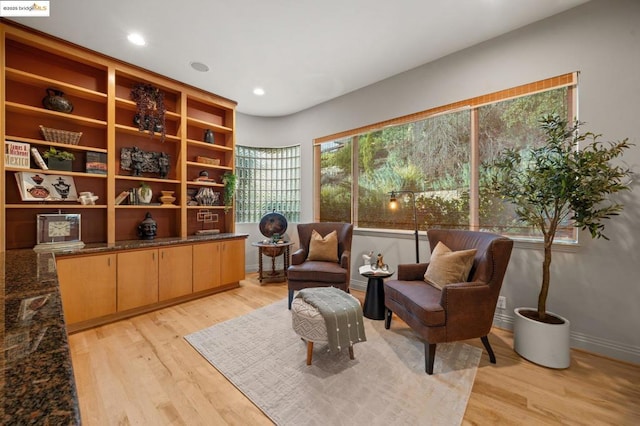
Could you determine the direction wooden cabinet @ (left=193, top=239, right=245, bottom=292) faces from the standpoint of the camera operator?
facing the viewer and to the right of the viewer

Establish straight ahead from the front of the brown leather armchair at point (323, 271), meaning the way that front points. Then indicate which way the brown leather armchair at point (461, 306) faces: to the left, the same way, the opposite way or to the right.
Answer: to the right

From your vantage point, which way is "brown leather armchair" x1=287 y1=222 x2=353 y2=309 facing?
toward the camera

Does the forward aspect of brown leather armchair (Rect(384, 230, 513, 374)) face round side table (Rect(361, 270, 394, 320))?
no

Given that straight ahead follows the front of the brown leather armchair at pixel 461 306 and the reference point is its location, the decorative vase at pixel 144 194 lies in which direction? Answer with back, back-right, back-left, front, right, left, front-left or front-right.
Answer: front-right

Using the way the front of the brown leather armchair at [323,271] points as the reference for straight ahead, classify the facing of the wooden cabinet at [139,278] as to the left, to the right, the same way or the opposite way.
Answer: to the left

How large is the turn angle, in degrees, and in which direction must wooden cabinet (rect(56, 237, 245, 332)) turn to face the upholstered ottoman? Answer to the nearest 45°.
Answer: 0° — it already faces it

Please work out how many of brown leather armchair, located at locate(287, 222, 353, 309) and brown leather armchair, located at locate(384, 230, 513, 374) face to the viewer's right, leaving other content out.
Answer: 0

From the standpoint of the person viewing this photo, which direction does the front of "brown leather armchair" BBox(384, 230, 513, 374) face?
facing the viewer and to the left of the viewer

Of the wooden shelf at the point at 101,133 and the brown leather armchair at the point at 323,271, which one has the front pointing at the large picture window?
the wooden shelf

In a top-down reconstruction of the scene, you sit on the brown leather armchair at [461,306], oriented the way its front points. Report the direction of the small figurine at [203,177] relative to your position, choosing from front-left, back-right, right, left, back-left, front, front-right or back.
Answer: front-right
